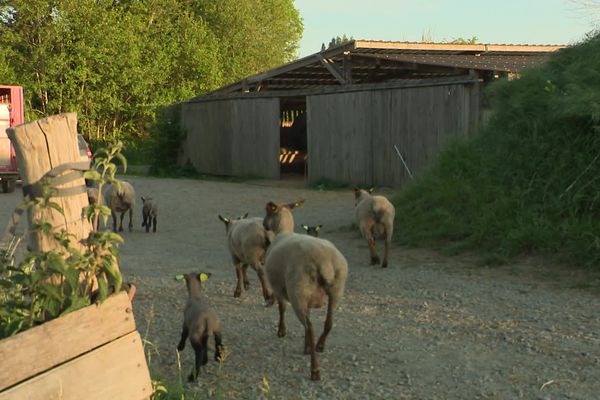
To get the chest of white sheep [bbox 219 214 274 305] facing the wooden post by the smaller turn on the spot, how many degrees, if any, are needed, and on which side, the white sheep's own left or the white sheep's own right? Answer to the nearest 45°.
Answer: approximately 135° to the white sheep's own left

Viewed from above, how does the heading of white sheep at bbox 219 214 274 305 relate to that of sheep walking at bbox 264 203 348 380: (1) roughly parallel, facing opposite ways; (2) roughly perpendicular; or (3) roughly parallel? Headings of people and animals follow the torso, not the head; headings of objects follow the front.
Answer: roughly parallel

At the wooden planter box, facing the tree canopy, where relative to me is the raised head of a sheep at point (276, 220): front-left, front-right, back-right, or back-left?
front-right

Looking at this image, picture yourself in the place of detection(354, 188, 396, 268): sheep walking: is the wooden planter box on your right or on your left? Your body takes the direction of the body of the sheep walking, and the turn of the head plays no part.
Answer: on your left

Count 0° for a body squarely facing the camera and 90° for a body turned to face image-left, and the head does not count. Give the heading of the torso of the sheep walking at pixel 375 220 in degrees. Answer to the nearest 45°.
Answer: approximately 135°

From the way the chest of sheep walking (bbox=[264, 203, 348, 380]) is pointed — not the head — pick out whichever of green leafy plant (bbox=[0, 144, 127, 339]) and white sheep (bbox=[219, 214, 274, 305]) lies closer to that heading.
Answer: the white sheep

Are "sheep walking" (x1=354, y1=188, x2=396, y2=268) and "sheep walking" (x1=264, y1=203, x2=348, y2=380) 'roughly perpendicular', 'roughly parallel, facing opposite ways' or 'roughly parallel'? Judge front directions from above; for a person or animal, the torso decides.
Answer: roughly parallel

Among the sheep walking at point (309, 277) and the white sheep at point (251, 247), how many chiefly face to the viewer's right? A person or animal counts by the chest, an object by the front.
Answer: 0

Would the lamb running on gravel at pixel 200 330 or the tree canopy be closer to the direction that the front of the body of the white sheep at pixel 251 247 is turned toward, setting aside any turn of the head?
the tree canopy

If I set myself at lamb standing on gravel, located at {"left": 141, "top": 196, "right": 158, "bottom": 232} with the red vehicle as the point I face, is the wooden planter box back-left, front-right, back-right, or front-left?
back-left

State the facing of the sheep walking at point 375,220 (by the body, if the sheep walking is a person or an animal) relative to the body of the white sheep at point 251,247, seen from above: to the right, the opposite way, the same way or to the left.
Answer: the same way

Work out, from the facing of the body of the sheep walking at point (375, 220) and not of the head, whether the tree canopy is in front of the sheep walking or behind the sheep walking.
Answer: in front

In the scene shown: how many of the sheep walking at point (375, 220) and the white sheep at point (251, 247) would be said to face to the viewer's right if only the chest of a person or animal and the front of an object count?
0

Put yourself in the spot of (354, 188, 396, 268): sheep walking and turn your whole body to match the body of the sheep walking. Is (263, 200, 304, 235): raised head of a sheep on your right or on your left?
on your left

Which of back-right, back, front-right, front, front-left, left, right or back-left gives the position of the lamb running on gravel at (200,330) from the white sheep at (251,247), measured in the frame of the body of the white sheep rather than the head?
back-left

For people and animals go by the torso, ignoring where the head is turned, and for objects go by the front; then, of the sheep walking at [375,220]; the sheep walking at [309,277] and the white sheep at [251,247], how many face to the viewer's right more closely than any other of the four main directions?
0

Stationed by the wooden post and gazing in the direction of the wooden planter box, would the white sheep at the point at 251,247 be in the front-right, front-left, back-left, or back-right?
back-left
